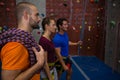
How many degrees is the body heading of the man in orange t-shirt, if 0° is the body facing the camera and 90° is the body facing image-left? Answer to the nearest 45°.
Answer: approximately 270°

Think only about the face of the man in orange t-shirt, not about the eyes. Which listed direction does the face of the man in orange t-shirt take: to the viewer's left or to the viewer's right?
to the viewer's right
